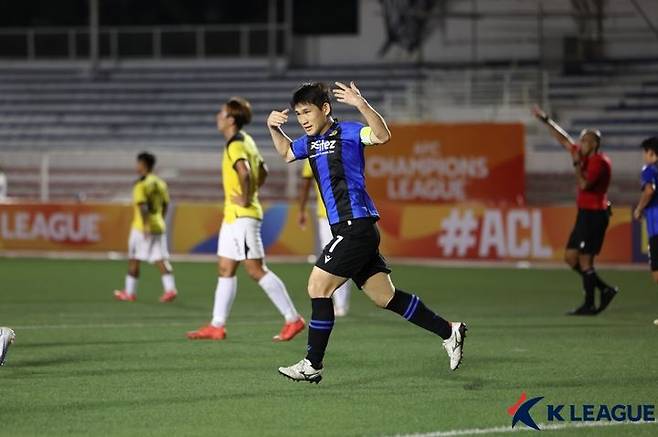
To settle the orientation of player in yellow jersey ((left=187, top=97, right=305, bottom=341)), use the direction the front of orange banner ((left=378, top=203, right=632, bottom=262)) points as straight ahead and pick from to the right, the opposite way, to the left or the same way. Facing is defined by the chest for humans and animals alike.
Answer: to the right

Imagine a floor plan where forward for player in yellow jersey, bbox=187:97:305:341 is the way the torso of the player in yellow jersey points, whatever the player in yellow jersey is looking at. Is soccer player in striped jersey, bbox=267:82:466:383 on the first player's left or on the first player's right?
on the first player's left

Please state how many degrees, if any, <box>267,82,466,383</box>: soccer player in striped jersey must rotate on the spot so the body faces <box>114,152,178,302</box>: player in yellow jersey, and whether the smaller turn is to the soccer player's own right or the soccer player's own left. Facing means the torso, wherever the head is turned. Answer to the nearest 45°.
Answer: approximately 135° to the soccer player's own right

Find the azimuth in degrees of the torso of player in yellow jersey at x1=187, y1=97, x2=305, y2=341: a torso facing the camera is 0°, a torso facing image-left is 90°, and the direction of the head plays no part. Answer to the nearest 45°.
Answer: approximately 90°

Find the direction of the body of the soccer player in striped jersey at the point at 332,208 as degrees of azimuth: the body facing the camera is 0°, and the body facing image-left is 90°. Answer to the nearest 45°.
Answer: approximately 45°

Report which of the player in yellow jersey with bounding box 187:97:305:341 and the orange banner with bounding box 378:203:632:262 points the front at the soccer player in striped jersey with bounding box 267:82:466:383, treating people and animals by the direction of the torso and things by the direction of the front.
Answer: the orange banner

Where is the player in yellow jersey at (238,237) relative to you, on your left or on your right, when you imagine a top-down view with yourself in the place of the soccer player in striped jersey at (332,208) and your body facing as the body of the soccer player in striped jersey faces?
on your right

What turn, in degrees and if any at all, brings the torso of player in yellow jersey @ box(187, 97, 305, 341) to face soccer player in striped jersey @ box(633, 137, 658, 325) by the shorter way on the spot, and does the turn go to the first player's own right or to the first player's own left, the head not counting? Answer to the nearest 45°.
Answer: approximately 180°

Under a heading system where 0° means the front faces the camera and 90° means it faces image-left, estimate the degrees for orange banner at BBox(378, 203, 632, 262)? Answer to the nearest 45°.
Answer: approximately 0°

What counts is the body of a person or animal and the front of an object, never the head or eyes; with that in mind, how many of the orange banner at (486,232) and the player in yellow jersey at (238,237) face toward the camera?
1

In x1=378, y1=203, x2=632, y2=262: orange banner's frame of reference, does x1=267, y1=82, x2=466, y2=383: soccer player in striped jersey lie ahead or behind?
ahead
